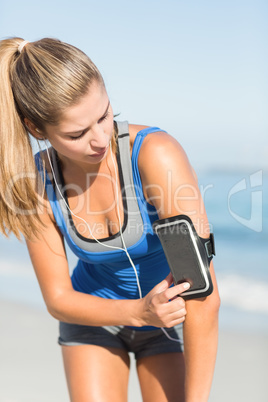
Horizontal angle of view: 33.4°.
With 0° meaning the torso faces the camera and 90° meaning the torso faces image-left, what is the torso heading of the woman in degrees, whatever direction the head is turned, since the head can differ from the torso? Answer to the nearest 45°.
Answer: approximately 0°
